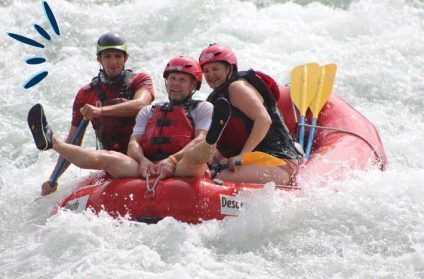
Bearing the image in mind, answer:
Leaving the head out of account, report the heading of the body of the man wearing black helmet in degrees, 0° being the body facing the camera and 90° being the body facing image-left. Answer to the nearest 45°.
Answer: approximately 0°

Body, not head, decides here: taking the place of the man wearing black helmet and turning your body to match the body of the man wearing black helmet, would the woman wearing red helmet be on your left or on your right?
on your left

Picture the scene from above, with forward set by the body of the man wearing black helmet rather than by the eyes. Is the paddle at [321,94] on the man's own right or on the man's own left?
on the man's own left

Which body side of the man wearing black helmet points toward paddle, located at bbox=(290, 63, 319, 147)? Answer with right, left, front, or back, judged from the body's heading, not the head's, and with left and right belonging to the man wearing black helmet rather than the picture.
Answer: left
